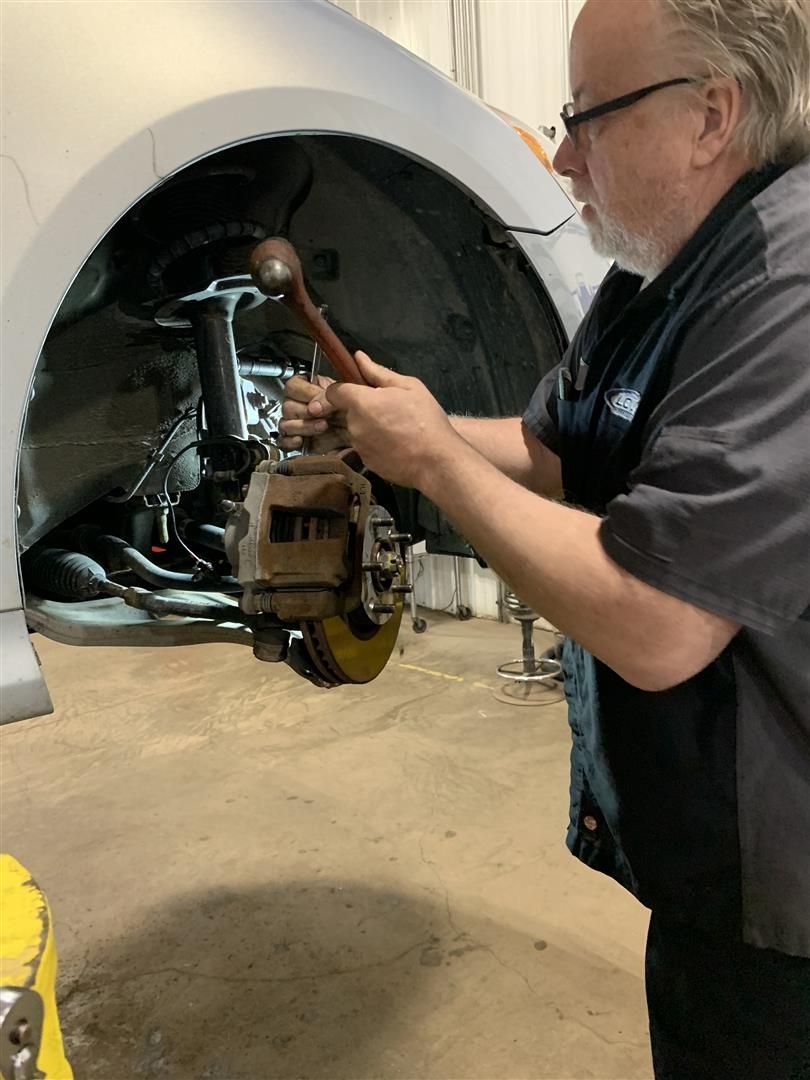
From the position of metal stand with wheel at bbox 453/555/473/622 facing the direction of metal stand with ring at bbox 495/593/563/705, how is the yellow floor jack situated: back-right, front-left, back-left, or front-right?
front-right

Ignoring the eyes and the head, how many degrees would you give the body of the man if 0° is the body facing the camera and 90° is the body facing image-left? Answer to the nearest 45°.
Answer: approximately 90°

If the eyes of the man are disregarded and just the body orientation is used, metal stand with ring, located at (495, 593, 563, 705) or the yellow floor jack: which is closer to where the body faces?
the yellow floor jack

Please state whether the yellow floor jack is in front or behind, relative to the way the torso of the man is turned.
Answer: in front

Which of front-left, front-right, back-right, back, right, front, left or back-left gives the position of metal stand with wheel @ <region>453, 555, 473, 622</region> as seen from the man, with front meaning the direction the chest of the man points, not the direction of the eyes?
right

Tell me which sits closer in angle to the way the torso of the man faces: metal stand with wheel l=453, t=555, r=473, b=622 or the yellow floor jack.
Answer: the yellow floor jack

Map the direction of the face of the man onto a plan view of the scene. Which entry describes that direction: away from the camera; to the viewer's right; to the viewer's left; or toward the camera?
to the viewer's left

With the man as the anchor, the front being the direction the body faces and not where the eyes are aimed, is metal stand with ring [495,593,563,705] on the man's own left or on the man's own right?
on the man's own right

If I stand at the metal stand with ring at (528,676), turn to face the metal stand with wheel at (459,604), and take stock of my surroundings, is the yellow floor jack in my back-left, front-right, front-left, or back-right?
back-left
